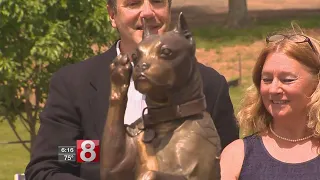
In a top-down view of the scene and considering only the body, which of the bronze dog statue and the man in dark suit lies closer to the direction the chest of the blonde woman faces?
the bronze dog statue

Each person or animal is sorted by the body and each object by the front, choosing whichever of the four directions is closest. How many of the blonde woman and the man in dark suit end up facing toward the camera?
2

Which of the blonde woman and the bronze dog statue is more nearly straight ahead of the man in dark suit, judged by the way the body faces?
the bronze dog statue

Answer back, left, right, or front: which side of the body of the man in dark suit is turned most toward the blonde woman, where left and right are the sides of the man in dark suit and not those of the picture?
left

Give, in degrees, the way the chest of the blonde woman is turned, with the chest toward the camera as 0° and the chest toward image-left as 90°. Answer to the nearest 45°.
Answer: approximately 0°

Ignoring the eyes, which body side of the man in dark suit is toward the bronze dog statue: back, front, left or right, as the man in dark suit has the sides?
front
